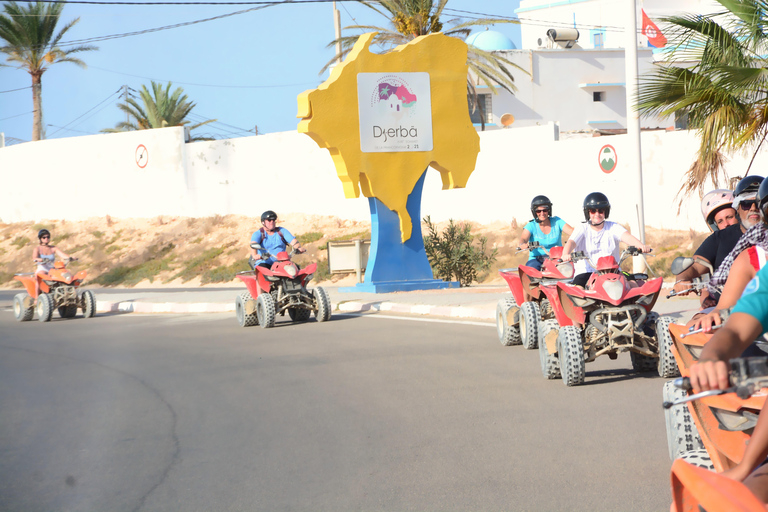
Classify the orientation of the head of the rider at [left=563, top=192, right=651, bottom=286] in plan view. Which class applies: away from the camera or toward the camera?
toward the camera

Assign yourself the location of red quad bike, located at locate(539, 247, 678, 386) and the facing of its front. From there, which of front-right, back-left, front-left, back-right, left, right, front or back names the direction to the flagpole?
back

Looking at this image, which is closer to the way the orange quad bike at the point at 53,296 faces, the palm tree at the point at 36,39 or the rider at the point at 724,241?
the rider

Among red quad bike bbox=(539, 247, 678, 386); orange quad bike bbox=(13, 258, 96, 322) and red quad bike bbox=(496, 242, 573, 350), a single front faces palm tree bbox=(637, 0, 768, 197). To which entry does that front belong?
the orange quad bike

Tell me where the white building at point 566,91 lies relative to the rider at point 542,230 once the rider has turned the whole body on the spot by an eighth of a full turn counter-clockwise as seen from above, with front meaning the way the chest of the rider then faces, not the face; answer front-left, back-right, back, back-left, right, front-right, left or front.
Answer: left

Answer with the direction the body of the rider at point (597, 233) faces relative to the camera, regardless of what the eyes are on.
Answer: toward the camera

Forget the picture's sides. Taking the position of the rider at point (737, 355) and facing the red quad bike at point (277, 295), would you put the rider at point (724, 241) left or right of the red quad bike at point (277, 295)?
right

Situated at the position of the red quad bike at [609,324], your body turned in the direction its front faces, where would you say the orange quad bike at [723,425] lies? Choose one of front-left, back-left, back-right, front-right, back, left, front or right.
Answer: front

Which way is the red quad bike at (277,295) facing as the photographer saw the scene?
facing the viewer and to the right of the viewer

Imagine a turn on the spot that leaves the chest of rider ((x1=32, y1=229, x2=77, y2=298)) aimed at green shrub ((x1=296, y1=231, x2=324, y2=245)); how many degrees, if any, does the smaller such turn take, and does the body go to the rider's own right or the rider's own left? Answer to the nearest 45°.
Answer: approximately 90° to the rider's own left

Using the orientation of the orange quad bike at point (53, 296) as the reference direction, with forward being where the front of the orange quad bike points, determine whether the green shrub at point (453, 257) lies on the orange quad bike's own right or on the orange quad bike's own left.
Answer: on the orange quad bike's own left

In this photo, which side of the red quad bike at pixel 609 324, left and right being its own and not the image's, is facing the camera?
front

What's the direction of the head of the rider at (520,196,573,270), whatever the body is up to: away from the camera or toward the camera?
toward the camera

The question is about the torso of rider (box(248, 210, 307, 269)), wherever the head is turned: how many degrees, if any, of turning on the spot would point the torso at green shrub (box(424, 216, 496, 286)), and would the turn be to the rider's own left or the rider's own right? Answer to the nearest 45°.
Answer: approximately 90° to the rider's own left
